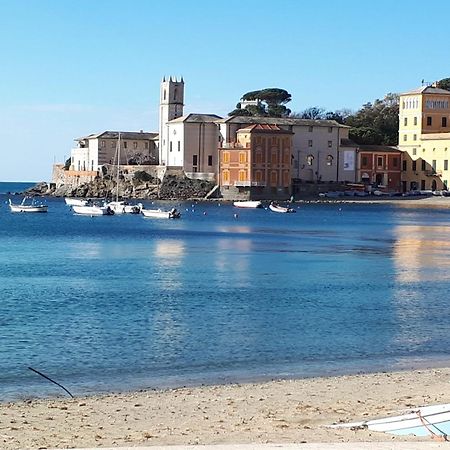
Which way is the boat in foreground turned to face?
to the viewer's left
